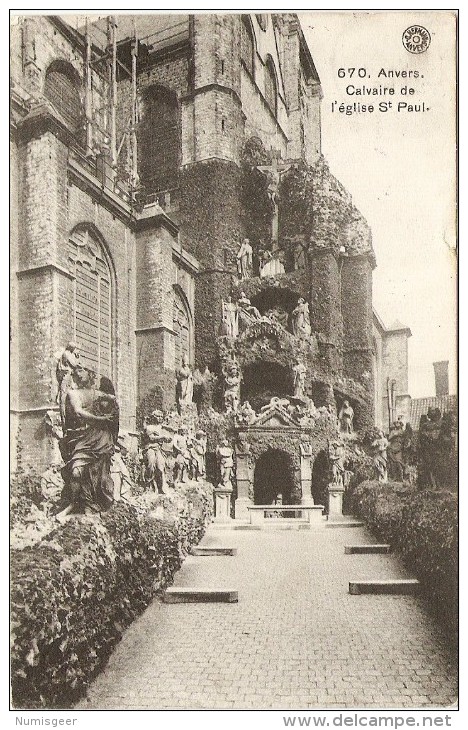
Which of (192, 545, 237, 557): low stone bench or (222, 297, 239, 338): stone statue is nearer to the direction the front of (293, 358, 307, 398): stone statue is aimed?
the low stone bench

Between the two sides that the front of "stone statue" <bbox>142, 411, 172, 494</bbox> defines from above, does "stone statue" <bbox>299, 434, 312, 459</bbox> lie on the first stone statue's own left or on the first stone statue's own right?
on the first stone statue's own left

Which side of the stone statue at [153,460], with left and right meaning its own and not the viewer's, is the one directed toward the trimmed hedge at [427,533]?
front

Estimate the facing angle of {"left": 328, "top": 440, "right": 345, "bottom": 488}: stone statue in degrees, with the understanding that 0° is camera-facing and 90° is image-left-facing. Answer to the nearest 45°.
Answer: approximately 0°

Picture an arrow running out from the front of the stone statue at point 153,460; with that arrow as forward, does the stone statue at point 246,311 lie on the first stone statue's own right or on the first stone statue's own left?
on the first stone statue's own left
